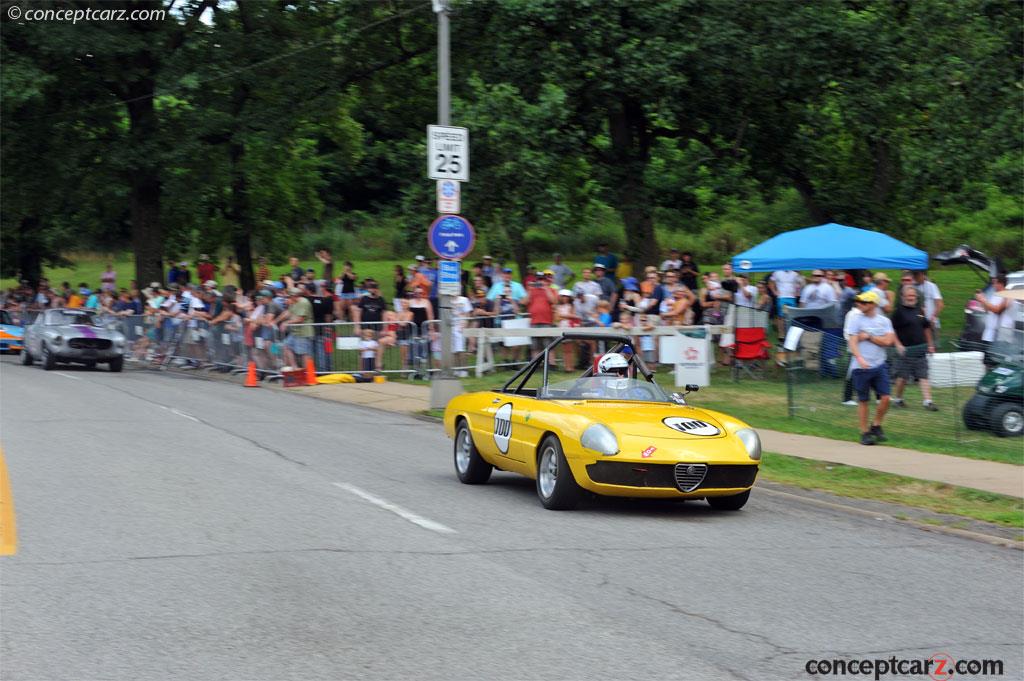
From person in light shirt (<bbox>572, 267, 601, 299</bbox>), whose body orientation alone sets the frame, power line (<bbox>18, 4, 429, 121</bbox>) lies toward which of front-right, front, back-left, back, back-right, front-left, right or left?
back-right

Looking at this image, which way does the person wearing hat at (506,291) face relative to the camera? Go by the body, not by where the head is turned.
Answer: toward the camera

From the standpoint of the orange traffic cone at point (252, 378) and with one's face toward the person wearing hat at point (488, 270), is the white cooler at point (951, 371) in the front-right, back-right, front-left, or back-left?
front-right

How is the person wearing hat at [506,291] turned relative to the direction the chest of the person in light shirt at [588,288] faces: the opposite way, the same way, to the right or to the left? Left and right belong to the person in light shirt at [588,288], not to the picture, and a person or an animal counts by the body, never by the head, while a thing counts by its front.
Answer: the same way

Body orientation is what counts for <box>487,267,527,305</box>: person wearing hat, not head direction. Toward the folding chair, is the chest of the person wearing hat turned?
no

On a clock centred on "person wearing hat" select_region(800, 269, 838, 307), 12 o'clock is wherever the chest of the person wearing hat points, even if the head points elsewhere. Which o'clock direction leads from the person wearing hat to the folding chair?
The folding chair is roughly at 2 o'clock from the person wearing hat.

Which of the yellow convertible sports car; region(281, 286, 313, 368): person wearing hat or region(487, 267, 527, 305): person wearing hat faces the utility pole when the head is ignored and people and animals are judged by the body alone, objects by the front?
region(487, 267, 527, 305): person wearing hat

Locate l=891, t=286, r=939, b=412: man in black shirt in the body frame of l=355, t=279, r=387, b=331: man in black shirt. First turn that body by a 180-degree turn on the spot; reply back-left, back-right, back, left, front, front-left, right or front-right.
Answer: back-right

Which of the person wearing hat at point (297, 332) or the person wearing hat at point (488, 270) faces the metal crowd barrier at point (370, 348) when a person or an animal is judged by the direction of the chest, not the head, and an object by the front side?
the person wearing hat at point (488, 270)

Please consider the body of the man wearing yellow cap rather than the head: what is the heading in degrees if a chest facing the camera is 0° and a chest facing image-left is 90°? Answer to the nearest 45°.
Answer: approximately 45°

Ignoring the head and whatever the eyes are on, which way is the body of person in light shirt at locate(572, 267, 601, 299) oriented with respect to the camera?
toward the camera

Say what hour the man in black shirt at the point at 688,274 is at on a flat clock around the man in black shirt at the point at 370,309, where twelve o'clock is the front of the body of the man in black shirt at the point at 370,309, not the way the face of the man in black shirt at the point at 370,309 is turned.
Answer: the man in black shirt at the point at 688,274 is roughly at 9 o'clock from the man in black shirt at the point at 370,309.

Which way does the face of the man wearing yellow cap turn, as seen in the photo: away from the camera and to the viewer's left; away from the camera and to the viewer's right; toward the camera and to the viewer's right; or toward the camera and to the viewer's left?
toward the camera and to the viewer's left

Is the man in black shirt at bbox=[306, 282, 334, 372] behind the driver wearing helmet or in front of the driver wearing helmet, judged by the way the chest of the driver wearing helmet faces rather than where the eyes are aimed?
behind

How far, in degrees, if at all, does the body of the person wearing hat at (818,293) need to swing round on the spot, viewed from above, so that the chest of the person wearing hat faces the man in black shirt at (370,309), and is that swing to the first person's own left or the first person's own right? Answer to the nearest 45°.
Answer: approximately 90° to the first person's own right

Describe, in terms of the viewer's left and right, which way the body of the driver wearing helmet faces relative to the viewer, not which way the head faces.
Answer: facing the viewer and to the right of the viewer
